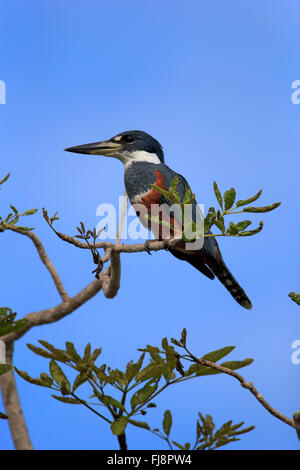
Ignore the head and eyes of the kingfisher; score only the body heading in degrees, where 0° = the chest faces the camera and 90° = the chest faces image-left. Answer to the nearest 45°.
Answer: approximately 90°
